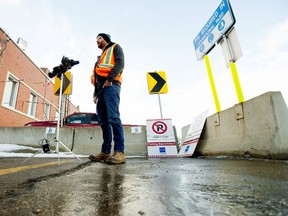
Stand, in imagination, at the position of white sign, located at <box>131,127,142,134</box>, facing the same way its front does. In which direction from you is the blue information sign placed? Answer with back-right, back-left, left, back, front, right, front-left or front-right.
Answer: front-left

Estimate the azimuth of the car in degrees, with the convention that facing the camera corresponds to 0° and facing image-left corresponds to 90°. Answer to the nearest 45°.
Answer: approximately 90°

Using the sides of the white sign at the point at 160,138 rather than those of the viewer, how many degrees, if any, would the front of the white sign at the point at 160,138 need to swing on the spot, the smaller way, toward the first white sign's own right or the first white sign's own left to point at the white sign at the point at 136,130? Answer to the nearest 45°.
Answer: approximately 90° to the first white sign's own right

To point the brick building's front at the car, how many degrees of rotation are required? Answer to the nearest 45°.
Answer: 0° — it already faces it

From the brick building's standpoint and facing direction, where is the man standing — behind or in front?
in front

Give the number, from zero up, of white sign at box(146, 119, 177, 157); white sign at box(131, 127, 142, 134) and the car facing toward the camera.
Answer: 2

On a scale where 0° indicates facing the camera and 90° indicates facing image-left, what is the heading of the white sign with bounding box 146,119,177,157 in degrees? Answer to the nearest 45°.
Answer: approximately 0°

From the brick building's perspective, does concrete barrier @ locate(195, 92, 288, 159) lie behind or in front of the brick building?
in front
